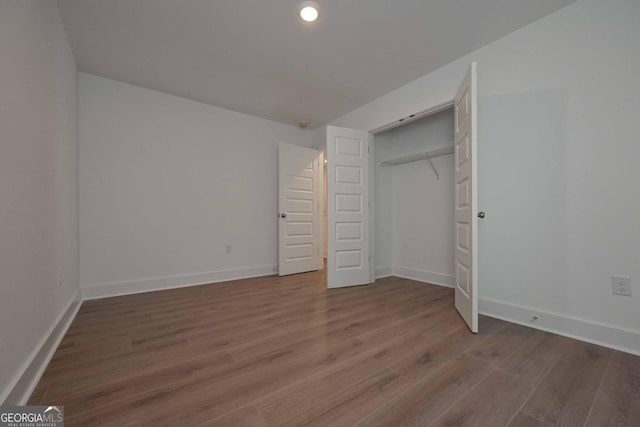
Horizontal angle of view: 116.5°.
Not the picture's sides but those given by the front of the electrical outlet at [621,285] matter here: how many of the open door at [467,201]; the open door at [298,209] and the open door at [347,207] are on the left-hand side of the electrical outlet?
0

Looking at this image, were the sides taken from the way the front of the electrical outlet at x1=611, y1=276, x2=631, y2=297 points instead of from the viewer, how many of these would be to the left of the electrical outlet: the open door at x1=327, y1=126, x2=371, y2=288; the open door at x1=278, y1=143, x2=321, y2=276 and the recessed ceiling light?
0

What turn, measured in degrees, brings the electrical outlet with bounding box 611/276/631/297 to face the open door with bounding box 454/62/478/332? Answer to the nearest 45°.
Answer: approximately 45° to its right

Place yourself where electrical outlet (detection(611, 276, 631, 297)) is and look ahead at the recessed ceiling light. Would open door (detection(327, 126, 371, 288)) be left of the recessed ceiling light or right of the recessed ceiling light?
right

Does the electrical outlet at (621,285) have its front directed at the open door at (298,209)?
no

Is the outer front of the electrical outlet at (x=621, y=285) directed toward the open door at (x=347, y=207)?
no

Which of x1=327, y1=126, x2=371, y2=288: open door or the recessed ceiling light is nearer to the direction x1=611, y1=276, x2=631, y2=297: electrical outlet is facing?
the recessed ceiling light

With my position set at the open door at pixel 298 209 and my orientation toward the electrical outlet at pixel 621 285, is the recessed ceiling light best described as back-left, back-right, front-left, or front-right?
front-right

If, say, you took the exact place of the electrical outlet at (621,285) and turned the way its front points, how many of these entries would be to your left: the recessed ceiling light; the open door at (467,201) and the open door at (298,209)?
0

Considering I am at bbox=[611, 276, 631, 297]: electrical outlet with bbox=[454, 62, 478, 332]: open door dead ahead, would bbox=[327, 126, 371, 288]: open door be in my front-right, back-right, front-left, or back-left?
front-right

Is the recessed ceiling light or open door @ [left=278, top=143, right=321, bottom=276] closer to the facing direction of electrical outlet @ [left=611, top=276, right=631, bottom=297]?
the recessed ceiling light

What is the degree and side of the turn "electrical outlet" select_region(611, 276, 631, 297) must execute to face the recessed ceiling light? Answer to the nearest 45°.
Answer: approximately 45° to its right
